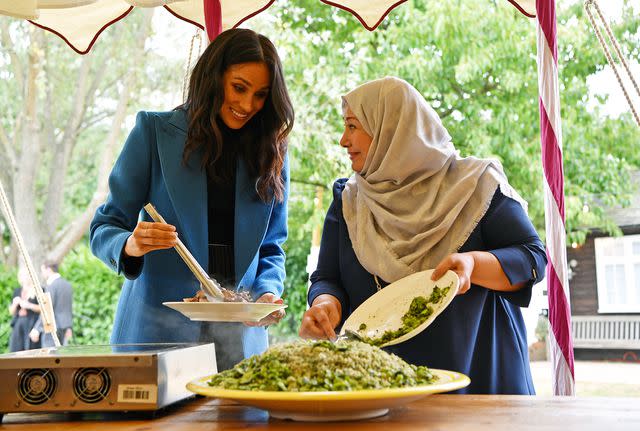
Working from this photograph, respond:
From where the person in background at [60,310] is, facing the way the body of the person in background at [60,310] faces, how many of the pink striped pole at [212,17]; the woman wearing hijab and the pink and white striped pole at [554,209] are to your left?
3

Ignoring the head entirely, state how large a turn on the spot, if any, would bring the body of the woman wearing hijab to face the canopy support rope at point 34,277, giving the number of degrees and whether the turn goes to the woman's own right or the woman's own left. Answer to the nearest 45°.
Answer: approximately 90° to the woman's own right

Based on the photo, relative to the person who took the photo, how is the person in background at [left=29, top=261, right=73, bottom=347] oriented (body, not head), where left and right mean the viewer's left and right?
facing to the left of the viewer

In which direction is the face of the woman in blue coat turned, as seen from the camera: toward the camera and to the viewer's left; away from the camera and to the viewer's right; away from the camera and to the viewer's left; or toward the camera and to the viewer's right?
toward the camera and to the viewer's right

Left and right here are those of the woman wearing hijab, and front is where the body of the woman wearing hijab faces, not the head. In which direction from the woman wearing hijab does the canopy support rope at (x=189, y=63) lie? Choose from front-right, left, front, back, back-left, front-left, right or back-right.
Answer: right

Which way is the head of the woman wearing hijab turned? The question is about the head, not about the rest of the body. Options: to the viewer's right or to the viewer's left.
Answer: to the viewer's left

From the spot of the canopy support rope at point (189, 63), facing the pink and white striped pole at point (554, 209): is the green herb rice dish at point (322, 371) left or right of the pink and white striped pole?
right

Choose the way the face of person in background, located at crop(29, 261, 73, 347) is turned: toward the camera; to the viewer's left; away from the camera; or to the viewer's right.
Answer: to the viewer's left
